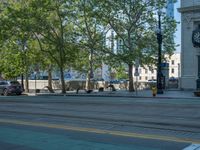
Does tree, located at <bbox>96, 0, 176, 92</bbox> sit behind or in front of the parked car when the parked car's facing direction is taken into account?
behind

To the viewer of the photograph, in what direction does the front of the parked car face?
facing away from the viewer and to the left of the viewer

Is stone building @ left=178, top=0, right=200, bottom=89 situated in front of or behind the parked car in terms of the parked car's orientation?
behind
